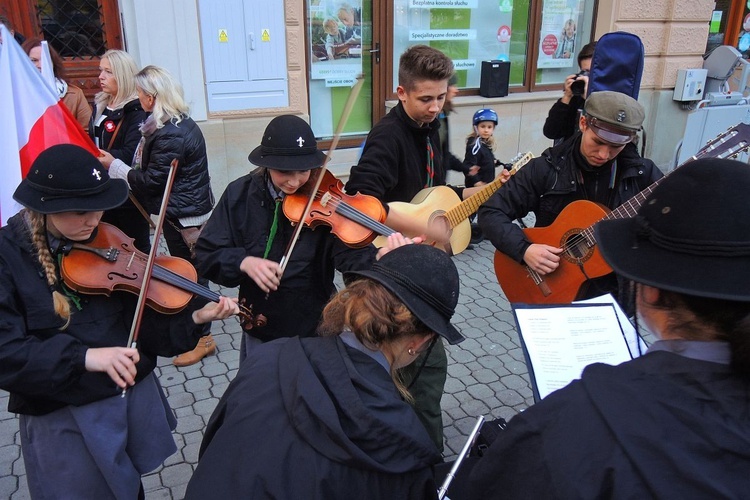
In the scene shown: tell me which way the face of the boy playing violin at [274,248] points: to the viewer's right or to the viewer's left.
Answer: to the viewer's right

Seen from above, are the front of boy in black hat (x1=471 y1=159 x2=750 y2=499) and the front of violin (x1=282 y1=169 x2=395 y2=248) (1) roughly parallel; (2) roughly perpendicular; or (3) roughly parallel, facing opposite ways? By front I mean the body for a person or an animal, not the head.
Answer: roughly parallel, facing opposite ways

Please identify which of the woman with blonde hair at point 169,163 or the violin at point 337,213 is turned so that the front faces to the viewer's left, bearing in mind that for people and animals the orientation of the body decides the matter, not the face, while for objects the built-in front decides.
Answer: the woman with blonde hair

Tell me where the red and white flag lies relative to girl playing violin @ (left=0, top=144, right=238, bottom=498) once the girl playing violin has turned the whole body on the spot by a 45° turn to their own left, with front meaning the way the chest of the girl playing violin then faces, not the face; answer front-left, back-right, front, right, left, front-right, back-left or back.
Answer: left

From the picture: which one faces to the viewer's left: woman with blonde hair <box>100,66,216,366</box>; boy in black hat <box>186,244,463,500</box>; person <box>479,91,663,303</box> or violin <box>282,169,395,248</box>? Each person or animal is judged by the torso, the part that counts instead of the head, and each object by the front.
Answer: the woman with blonde hair

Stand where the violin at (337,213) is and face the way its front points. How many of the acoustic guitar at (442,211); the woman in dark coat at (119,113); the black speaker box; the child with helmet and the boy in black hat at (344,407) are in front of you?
1

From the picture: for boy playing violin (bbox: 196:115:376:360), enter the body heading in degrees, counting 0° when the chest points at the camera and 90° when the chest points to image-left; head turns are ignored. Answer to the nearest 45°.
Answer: approximately 315°

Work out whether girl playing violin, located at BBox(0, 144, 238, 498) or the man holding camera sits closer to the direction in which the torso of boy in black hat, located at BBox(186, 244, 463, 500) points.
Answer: the man holding camera

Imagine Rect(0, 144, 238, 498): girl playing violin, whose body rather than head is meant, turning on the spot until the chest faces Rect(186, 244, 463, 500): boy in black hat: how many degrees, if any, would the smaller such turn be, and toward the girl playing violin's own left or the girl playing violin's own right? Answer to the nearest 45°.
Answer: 0° — they already face them

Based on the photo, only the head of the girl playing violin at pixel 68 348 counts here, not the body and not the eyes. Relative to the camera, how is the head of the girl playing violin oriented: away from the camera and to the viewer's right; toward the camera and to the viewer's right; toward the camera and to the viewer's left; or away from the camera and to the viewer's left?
toward the camera and to the viewer's right

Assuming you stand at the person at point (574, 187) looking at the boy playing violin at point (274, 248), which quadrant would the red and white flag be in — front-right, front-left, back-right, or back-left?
front-right

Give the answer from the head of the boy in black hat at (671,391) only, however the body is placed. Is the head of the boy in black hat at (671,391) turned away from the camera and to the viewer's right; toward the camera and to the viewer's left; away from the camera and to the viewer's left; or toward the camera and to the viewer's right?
away from the camera and to the viewer's left

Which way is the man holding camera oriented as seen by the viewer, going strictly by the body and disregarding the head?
toward the camera

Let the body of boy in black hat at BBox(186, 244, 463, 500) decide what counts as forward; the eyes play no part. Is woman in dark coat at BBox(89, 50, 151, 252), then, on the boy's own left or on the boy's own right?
on the boy's own left
